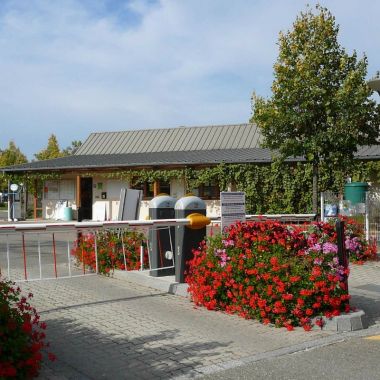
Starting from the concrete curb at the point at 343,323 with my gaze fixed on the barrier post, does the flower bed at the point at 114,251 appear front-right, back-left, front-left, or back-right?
front-left

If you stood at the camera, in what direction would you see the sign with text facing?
facing the viewer

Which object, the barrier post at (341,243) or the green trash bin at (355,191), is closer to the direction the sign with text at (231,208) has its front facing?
the barrier post

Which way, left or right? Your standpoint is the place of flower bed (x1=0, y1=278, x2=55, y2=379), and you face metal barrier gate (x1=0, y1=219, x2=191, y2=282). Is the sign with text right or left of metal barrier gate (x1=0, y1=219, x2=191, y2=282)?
right

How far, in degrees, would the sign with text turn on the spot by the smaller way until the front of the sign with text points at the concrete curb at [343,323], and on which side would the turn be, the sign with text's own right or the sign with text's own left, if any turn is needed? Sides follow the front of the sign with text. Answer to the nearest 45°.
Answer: approximately 45° to the sign with text's own left

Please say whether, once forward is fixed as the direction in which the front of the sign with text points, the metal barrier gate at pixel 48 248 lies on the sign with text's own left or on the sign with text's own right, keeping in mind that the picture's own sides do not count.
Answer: on the sign with text's own right

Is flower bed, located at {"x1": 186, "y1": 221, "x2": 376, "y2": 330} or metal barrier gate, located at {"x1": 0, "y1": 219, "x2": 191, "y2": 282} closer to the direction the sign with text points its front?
the flower bed

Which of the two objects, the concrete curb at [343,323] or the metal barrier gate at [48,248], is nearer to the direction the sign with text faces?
the concrete curb

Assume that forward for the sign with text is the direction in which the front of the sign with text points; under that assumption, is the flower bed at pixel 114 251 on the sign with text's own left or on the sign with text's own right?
on the sign with text's own right

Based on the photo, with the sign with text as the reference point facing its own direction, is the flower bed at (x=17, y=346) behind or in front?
in front

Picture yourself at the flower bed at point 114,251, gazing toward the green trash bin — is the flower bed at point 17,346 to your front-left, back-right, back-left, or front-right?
back-right

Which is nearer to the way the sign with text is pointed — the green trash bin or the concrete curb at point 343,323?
the concrete curb
